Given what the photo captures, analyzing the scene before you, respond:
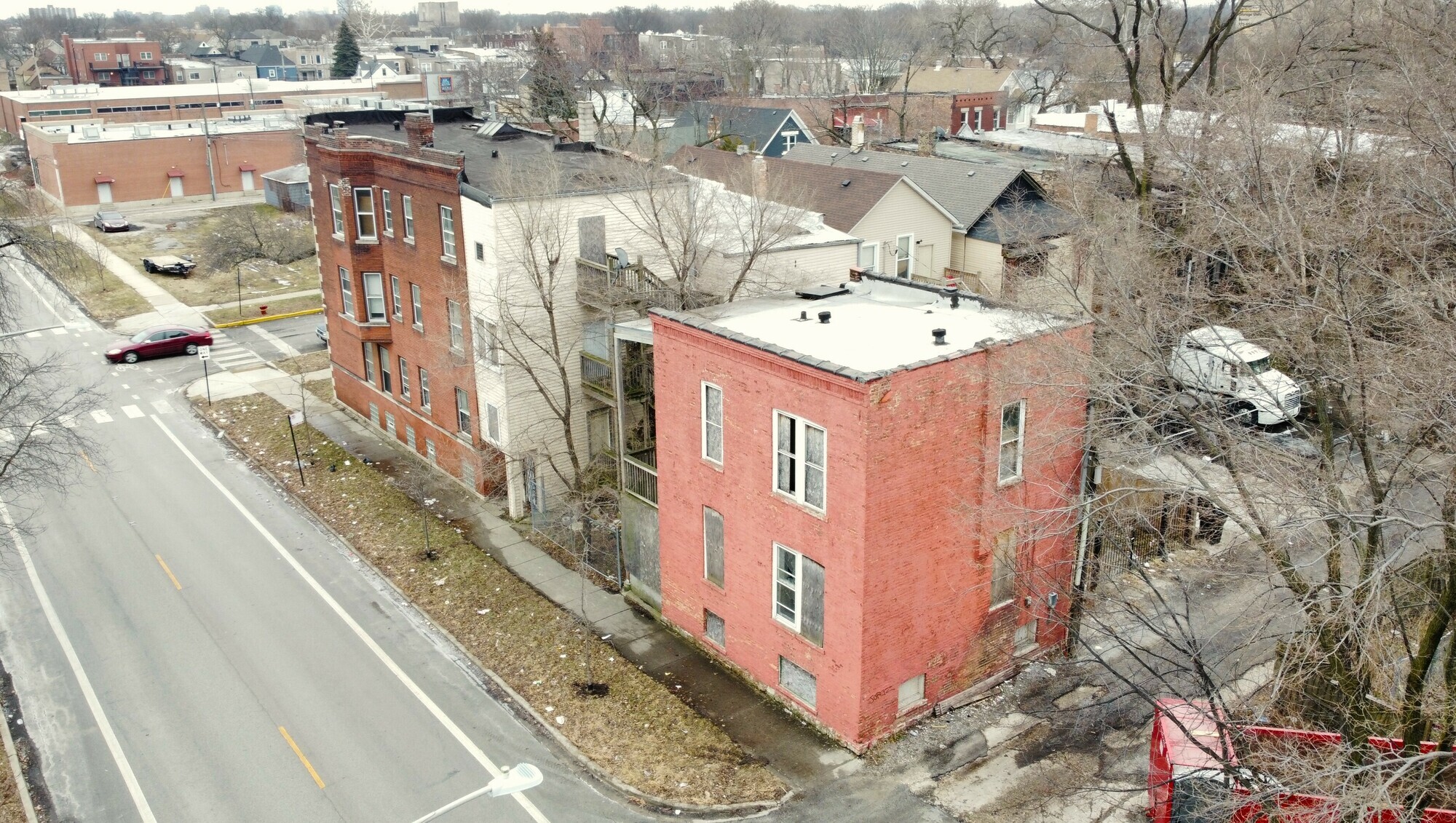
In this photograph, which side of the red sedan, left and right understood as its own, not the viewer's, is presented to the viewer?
left

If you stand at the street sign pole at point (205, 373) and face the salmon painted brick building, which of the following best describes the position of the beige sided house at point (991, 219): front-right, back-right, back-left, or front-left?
front-left

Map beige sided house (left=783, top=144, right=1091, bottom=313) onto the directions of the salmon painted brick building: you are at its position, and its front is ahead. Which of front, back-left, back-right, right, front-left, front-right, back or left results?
back-right

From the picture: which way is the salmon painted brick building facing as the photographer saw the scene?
facing the viewer and to the left of the viewer

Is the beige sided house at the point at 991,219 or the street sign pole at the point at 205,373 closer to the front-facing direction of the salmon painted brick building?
the street sign pole

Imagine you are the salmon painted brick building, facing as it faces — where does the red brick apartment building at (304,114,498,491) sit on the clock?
The red brick apartment building is roughly at 3 o'clock from the salmon painted brick building.

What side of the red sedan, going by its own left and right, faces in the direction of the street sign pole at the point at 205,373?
left

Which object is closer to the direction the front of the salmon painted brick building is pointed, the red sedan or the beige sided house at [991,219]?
the red sedan

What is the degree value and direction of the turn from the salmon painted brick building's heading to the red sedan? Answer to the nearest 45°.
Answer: approximately 90° to its right

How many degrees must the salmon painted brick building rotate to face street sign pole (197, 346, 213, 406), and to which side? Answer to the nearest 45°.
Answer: approximately 90° to its right
